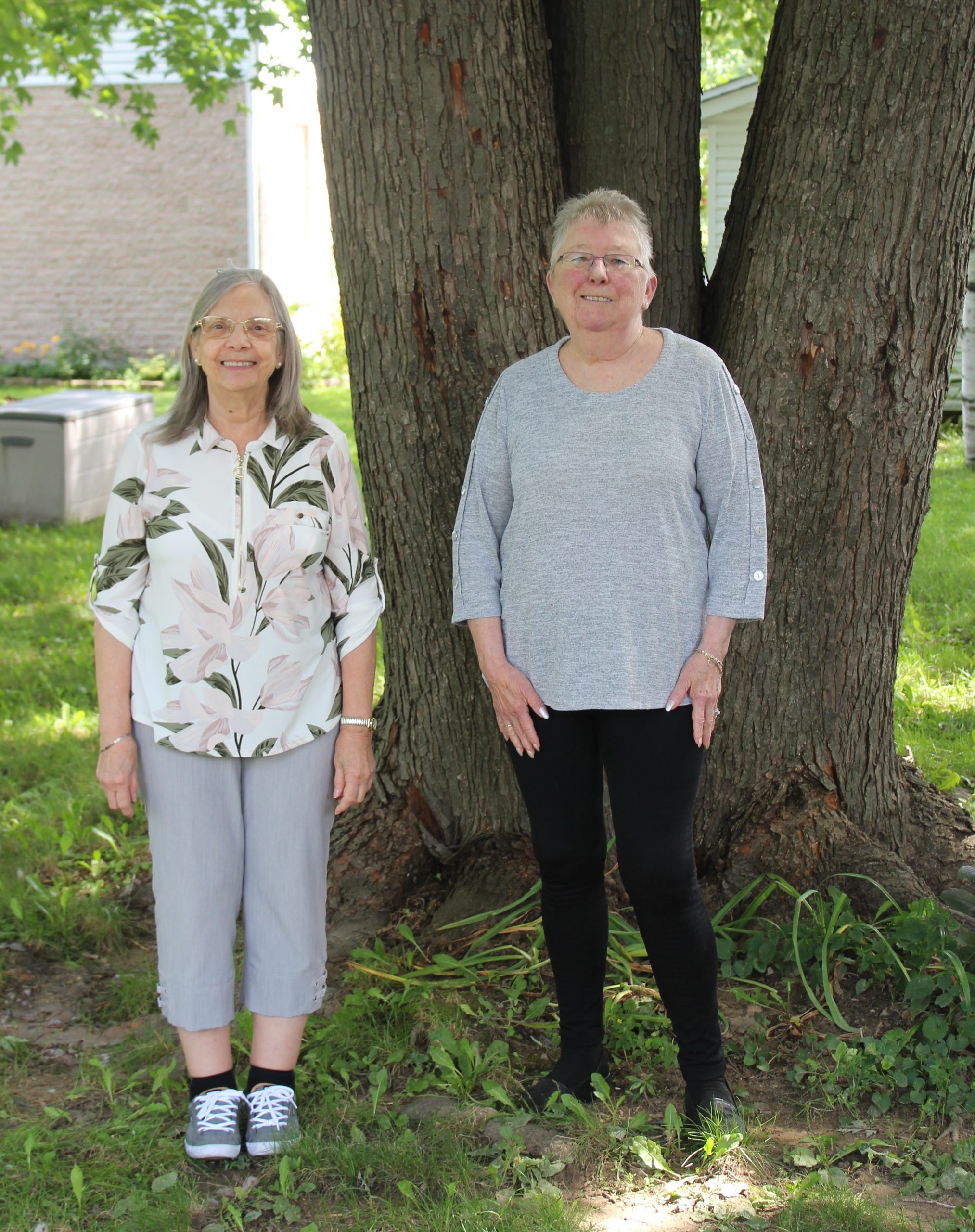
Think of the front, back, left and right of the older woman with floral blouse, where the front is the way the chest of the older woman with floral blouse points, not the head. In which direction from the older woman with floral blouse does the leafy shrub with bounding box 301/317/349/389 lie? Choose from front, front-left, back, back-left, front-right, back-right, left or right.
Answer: back

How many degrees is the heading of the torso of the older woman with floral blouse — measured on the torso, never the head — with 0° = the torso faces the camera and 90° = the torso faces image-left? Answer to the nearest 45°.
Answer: approximately 0°

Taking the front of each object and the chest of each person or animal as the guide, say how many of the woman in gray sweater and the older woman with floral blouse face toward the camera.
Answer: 2

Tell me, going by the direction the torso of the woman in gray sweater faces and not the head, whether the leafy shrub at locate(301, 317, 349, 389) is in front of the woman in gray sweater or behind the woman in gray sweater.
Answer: behind

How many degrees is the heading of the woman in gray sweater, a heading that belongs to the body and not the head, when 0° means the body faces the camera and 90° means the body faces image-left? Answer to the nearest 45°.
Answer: approximately 0°

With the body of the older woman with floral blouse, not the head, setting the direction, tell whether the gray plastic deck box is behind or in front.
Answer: behind
